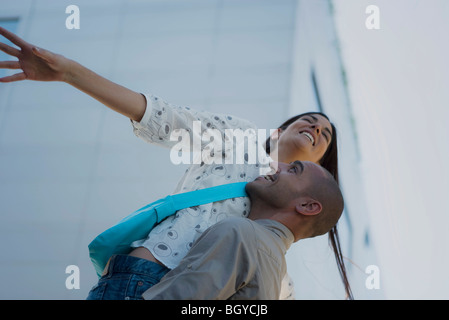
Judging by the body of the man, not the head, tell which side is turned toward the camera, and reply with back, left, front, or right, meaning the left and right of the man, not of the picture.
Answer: left
